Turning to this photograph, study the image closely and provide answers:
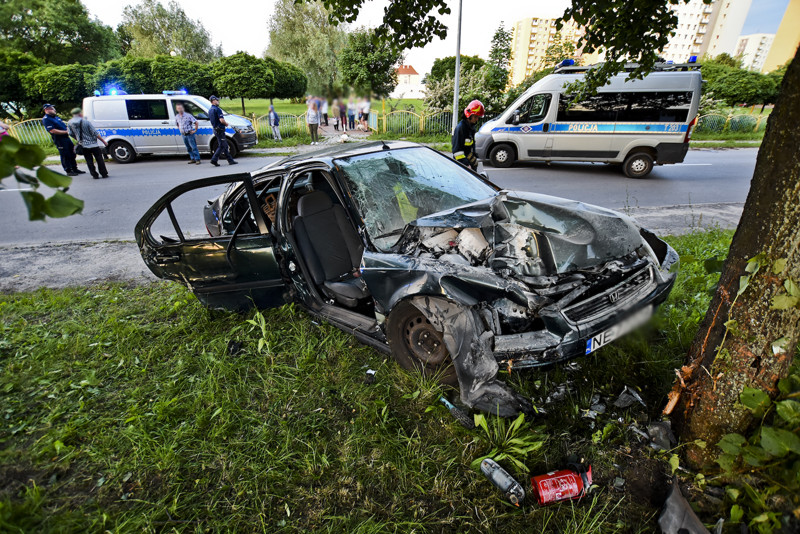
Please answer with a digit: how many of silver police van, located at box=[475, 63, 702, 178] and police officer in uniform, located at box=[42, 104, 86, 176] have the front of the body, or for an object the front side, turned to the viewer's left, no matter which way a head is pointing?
1

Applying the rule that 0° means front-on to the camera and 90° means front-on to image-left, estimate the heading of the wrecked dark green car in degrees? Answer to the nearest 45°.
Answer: approximately 315°

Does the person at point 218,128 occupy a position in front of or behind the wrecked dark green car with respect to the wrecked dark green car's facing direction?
behind

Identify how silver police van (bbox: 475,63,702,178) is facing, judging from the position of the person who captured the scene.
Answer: facing to the left of the viewer

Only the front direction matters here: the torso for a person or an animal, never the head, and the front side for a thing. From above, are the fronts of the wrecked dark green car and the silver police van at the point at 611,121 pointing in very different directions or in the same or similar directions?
very different directions

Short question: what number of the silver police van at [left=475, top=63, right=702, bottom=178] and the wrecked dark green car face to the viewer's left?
1

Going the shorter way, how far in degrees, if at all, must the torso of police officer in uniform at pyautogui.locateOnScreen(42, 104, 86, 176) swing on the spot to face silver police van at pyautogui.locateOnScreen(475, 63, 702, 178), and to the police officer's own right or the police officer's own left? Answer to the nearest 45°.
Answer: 0° — they already face it

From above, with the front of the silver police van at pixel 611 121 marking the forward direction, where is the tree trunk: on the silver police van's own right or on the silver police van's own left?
on the silver police van's own left

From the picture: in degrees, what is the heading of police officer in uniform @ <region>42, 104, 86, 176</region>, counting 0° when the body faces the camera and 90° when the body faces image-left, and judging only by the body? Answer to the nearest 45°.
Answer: approximately 315°

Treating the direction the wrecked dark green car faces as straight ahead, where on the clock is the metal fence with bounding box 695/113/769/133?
The metal fence is roughly at 9 o'clock from the wrecked dark green car.

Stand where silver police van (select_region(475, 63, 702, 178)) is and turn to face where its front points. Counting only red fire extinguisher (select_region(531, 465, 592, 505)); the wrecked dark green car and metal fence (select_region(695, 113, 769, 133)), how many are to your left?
2

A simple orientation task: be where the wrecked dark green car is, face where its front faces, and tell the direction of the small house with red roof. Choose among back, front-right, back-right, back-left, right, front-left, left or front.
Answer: back-left
